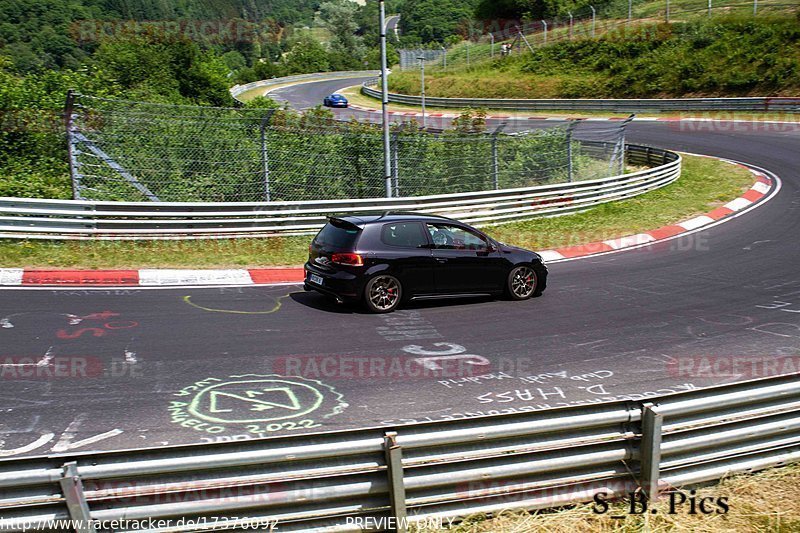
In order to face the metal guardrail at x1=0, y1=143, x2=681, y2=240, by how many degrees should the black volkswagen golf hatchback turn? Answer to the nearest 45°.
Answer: approximately 90° to its left

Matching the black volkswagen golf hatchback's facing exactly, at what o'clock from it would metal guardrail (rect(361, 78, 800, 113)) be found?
The metal guardrail is roughly at 11 o'clock from the black volkswagen golf hatchback.

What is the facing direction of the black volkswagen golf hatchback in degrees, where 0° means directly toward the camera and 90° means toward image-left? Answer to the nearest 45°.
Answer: approximately 225°

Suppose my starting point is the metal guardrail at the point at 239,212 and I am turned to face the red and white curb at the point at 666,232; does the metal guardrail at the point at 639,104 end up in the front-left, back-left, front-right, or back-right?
front-left

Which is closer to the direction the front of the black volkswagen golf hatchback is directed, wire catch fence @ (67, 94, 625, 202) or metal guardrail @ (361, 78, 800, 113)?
the metal guardrail

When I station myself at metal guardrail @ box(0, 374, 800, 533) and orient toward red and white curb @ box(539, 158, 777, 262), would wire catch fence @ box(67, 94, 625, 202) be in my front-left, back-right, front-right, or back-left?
front-left

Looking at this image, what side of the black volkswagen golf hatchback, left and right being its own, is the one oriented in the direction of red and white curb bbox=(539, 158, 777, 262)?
front

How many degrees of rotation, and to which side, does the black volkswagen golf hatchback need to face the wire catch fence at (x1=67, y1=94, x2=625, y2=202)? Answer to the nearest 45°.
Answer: approximately 90° to its left

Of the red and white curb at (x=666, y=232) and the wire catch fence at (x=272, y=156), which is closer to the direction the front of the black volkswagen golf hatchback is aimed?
the red and white curb
